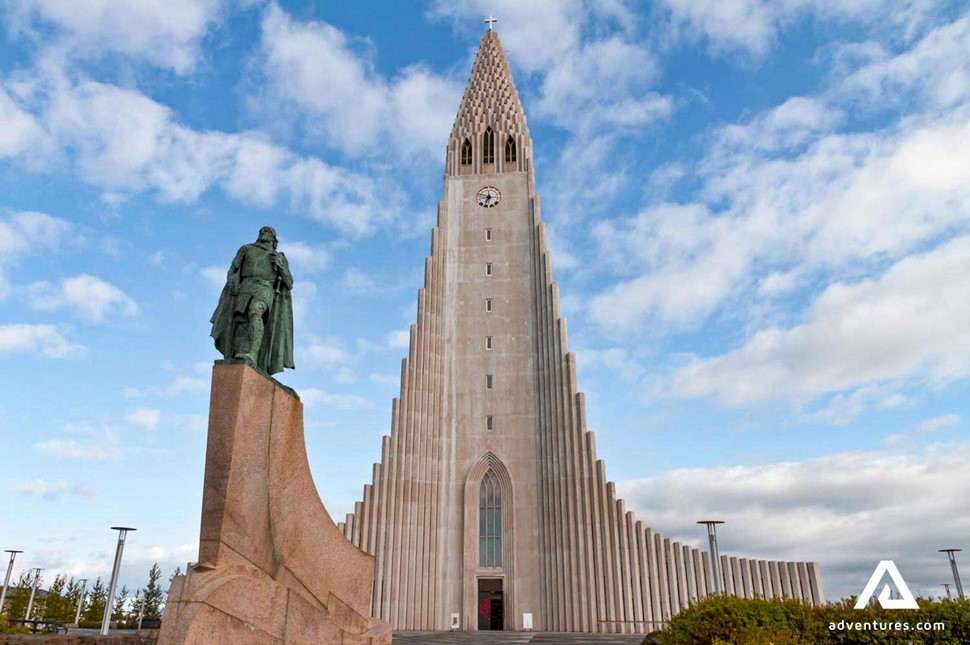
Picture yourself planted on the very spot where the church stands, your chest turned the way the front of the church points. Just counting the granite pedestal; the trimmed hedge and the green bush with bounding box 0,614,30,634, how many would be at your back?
0

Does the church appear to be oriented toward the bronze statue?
yes

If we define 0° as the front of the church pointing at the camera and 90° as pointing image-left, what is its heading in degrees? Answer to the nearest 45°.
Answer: approximately 0°

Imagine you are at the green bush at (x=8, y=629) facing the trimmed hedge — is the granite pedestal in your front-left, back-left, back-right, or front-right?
front-right

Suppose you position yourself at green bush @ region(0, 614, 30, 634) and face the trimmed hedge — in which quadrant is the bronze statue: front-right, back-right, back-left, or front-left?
front-right

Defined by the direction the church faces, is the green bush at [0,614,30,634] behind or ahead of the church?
ahead

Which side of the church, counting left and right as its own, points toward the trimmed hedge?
front

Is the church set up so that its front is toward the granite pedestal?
yes

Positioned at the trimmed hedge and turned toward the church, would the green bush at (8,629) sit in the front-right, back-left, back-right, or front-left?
front-left
